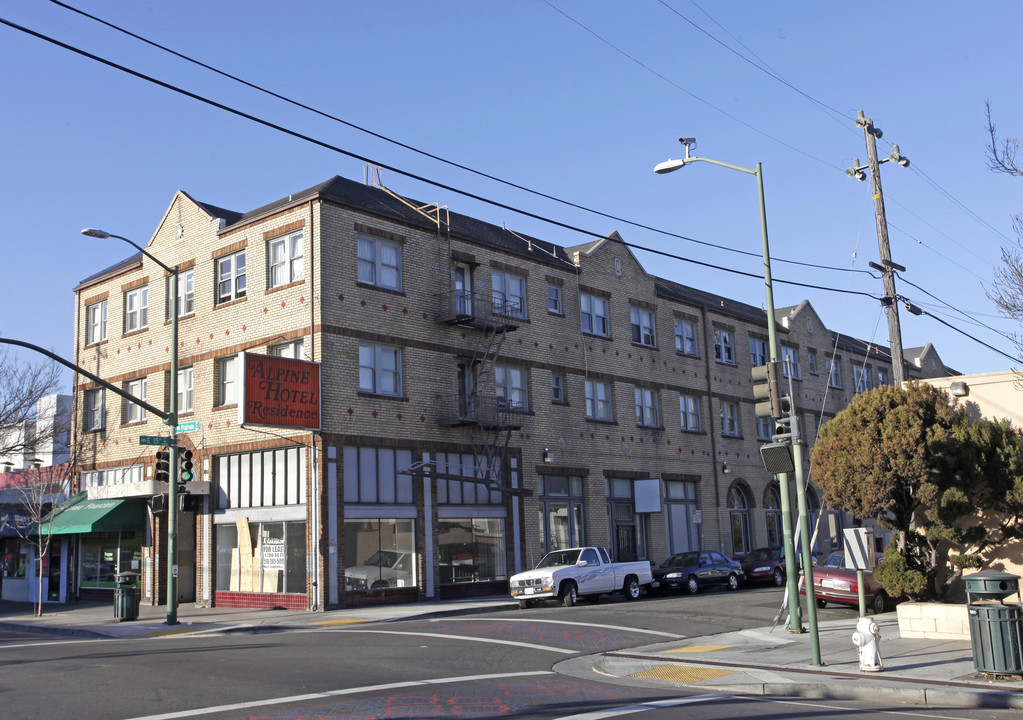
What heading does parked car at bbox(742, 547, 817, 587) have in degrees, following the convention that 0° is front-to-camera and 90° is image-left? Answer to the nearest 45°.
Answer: approximately 45°

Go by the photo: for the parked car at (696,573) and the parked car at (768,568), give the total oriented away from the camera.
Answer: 0

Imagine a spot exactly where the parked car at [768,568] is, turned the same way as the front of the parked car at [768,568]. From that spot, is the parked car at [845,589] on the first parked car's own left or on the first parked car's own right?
on the first parked car's own left

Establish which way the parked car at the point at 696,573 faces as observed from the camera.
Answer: facing the viewer and to the left of the viewer

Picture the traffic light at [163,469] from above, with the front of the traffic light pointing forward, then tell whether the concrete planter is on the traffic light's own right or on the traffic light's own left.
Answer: on the traffic light's own left

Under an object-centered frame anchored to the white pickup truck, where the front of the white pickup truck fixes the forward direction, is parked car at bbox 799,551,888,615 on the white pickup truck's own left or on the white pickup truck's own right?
on the white pickup truck's own left

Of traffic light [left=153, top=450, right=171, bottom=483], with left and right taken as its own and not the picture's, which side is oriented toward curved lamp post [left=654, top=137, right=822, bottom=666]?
left

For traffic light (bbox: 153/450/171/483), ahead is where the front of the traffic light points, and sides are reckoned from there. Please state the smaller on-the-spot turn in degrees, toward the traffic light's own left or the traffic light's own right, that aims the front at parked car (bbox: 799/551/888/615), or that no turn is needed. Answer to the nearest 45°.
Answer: approximately 135° to the traffic light's own left

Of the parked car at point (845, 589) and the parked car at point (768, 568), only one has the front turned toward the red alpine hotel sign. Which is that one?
the parked car at point (768, 568)
